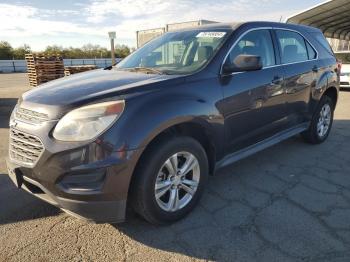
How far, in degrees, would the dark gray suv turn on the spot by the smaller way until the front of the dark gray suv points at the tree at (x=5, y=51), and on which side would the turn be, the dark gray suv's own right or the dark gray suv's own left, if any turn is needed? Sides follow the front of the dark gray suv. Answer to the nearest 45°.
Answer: approximately 90° to the dark gray suv's own right

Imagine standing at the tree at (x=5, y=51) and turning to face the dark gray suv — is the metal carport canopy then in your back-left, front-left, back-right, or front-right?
front-left

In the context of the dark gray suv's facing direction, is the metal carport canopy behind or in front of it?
behind

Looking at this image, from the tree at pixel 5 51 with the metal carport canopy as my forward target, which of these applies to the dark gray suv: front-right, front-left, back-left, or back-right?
front-right

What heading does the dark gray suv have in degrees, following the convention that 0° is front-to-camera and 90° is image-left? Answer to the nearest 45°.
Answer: approximately 45°
